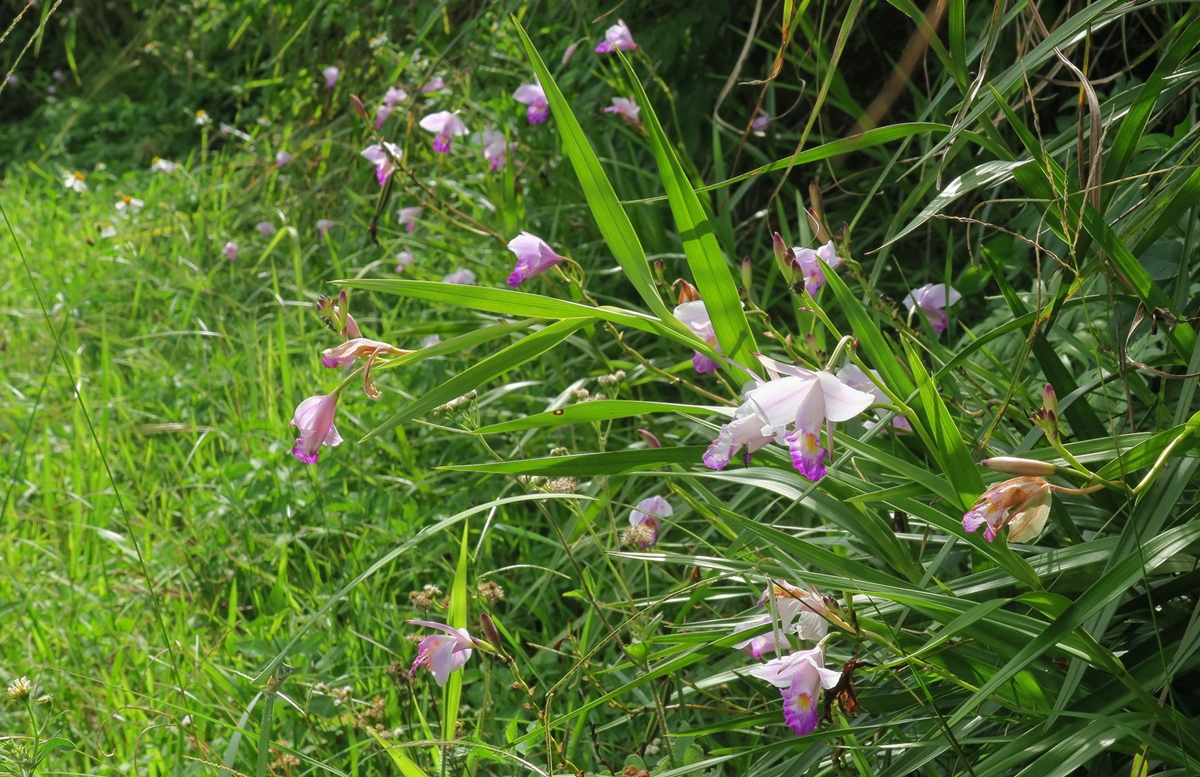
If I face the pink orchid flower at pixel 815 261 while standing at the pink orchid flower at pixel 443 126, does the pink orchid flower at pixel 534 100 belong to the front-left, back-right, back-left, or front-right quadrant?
front-left

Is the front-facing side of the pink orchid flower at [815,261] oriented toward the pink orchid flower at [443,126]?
no

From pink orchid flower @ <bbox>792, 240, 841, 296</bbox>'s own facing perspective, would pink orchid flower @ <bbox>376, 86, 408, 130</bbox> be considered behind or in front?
behind

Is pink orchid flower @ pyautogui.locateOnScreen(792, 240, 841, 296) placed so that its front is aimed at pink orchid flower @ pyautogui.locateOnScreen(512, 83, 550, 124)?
no

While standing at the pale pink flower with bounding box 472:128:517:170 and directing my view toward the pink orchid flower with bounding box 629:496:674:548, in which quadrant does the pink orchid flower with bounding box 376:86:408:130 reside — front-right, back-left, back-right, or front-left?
back-right

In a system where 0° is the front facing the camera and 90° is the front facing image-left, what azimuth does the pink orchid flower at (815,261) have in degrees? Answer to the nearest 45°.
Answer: approximately 0°

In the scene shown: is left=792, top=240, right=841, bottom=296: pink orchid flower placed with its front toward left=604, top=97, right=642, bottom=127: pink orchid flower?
no
